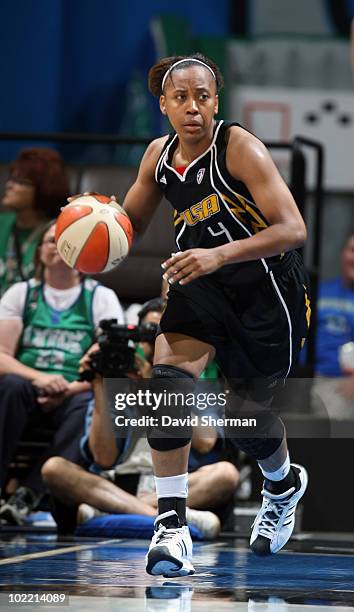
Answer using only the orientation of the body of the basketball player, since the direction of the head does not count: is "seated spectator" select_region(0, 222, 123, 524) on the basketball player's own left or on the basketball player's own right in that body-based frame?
on the basketball player's own right

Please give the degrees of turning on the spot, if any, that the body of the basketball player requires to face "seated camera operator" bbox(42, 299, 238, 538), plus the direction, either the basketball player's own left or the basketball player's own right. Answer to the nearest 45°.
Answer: approximately 135° to the basketball player's own right

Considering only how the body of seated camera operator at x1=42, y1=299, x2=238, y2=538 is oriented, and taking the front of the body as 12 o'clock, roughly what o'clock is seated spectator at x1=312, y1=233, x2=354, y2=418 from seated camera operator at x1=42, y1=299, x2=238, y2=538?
seated spectator at x1=312, y1=233, x2=354, y2=418 is roughly at 7 o'clock from seated camera operator at x1=42, y1=299, x2=238, y2=538.

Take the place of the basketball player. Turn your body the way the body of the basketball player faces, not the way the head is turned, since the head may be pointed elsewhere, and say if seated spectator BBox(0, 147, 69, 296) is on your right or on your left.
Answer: on your right

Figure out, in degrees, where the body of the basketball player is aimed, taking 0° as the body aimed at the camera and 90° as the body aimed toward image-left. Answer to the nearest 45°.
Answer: approximately 45°

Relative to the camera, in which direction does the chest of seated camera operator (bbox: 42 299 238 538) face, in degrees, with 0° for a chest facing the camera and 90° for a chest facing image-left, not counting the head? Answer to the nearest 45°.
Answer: approximately 0°

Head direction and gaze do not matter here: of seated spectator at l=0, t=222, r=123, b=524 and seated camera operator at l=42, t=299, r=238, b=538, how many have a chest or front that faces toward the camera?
2

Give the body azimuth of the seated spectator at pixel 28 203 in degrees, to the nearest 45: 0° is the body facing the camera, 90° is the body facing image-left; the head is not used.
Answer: approximately 45°
